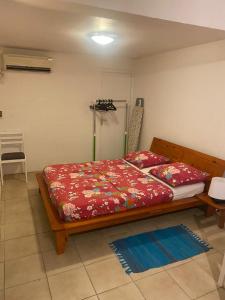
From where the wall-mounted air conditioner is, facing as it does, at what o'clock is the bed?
The bed is roughly at 11 o'clock from the wall-mounted air conditioner.

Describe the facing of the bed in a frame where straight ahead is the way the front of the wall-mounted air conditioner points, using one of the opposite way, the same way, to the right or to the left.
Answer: to the right

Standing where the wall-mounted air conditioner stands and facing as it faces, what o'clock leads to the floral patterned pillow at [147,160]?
The floral patterned pillow is roughly at 10 o'clock from the wall-mounted air conditioner.

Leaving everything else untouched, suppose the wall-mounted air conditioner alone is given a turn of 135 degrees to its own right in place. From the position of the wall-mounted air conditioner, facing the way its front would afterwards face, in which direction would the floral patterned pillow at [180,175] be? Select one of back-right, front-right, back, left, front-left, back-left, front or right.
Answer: back

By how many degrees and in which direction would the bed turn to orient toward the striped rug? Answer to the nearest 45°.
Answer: approximately 90° to its left

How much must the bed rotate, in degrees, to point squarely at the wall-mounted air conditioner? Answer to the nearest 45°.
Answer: approximately 90° to its right

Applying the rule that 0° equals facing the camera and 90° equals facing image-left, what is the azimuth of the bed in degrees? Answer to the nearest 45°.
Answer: approximately 45°

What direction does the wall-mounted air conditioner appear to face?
toward the camera

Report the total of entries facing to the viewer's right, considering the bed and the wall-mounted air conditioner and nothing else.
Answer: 0

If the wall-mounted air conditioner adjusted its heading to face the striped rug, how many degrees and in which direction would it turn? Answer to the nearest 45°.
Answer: approximately 45° to its left
